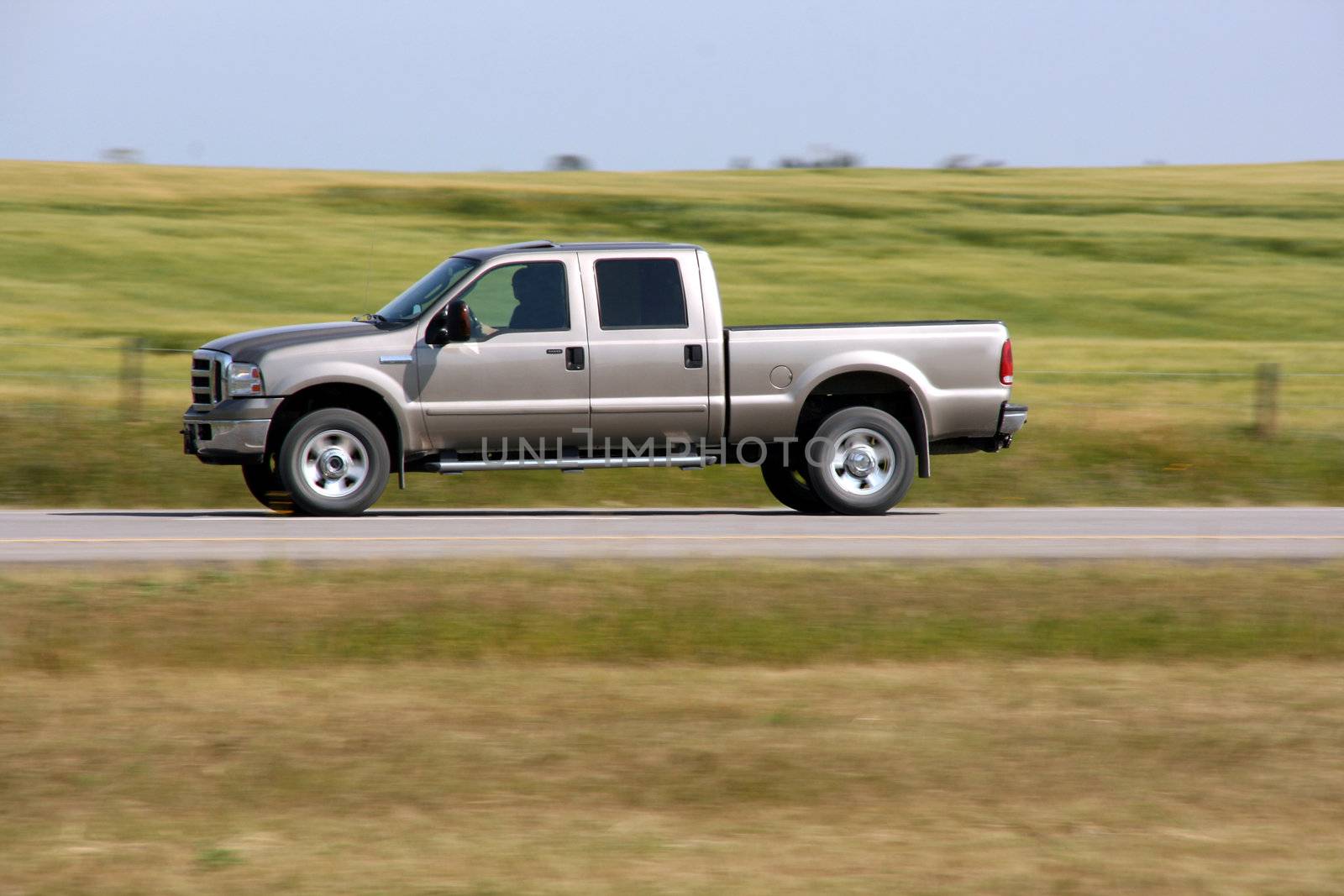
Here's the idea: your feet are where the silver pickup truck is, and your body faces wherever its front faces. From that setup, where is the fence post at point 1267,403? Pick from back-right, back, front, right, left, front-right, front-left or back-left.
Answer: back-right

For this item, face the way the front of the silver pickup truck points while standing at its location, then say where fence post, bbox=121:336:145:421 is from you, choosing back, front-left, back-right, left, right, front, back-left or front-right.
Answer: front-right

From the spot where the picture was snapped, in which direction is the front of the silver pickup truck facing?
facing to the left of the viewer

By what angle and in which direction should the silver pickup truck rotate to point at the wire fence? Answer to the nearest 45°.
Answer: approximately 135° to its right
